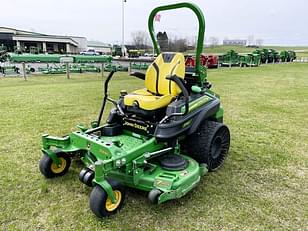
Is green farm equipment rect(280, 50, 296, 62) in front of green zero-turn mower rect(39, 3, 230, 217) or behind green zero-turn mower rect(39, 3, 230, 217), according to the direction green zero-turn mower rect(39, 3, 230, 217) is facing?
behind

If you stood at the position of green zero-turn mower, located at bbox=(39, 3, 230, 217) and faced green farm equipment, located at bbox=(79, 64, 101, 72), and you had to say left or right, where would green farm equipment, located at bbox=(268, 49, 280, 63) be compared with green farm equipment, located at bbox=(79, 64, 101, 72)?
right

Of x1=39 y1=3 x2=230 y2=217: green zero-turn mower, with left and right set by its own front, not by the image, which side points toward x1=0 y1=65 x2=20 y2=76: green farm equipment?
right

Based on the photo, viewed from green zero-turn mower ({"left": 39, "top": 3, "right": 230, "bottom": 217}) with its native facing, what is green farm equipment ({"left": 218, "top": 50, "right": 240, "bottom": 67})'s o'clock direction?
The green farm equipment is roughly at 5 o'clock from the green zero-turn mower.

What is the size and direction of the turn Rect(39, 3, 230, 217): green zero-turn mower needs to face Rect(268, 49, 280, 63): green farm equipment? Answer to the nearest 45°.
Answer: approximately 180°

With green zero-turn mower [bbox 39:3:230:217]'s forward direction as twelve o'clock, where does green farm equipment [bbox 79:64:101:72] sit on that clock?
The green farm equipment is roughly at 4 o'clock from the green zero-turn mower.

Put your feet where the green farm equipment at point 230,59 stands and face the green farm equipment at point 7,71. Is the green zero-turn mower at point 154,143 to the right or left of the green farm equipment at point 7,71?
left

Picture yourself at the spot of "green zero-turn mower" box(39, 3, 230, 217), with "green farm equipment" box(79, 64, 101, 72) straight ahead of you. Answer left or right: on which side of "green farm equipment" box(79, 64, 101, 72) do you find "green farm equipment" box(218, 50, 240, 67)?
right

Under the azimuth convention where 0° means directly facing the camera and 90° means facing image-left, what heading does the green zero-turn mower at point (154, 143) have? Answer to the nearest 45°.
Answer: approximately 45°
